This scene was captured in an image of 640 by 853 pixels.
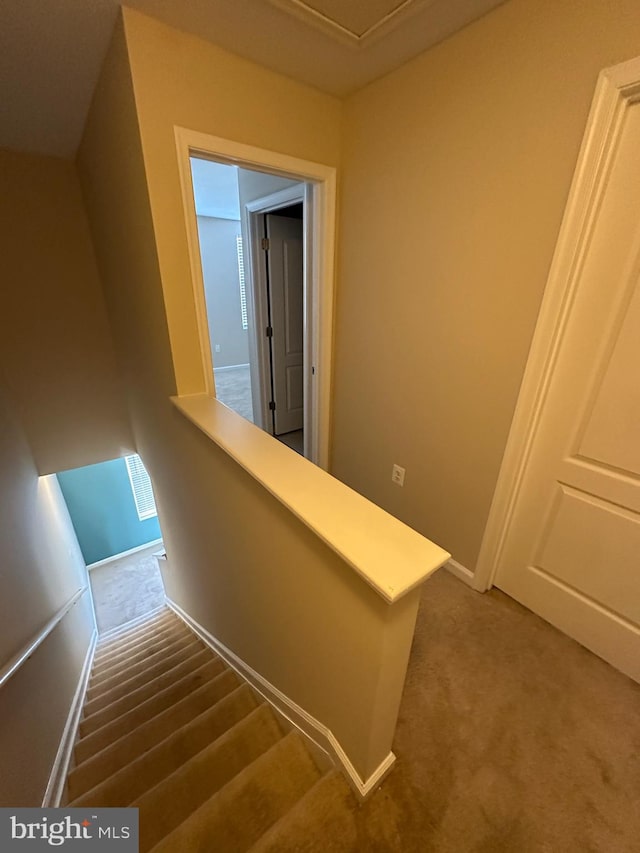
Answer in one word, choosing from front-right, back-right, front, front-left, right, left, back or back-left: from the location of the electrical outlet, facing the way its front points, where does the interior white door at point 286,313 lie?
right

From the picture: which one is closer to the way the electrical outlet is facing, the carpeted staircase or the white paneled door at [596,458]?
the carpeted staircase

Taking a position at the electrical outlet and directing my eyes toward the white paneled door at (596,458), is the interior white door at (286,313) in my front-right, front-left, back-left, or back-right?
back-left

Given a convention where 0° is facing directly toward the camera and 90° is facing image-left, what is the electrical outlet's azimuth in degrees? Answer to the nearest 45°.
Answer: approximately 45°

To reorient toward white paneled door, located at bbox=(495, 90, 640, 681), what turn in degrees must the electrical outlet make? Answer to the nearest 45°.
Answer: approximately 90° to its left

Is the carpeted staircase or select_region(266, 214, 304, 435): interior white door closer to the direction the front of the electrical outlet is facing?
the carpeted staircase

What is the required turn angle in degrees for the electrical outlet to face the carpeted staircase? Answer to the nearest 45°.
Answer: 0° — it already faces it
